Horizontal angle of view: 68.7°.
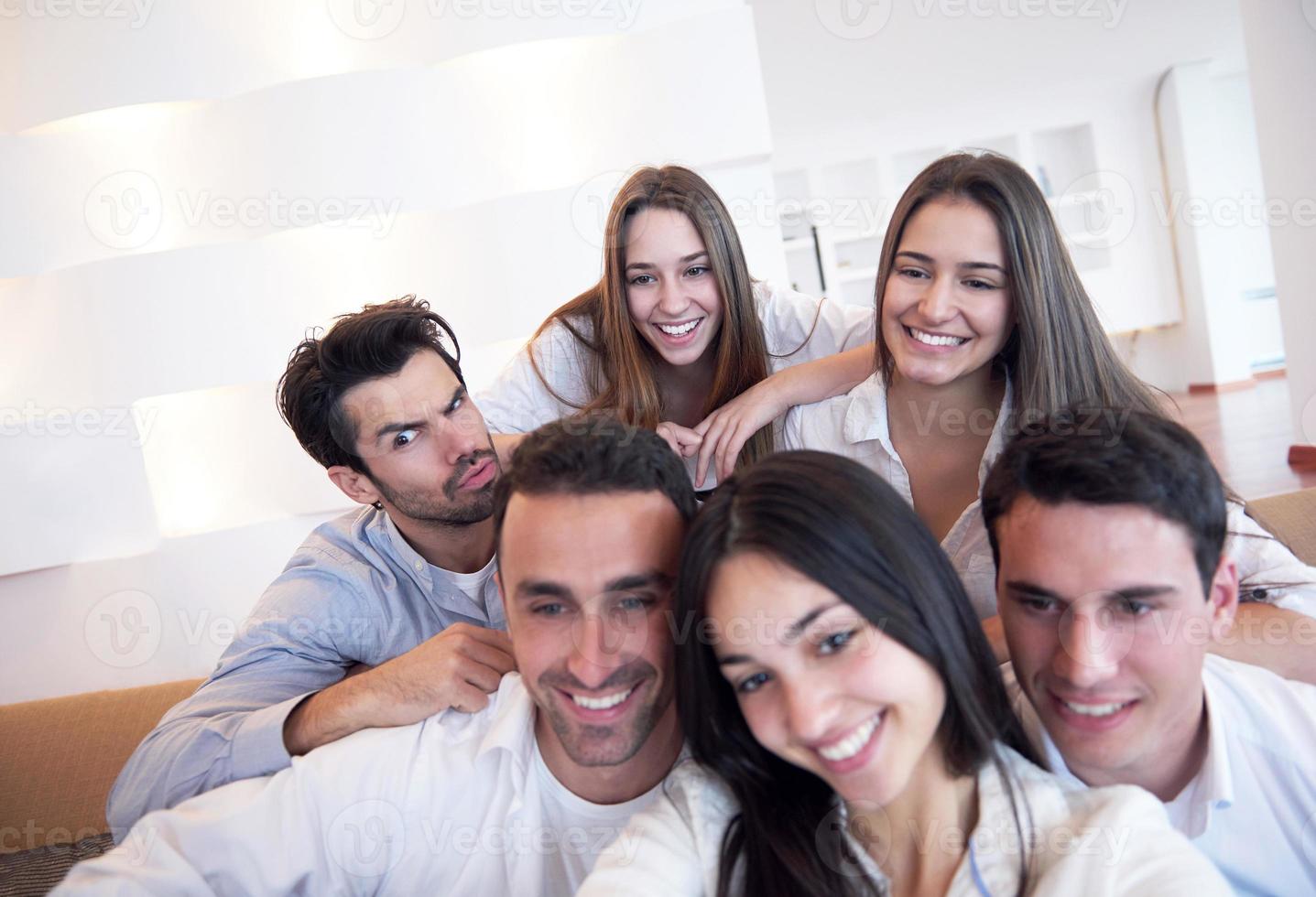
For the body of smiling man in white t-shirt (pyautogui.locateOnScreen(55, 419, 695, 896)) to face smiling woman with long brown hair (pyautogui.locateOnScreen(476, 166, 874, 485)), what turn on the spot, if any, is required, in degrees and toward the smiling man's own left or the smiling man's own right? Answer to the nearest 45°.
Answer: approximately 135° to the smiling man's own left

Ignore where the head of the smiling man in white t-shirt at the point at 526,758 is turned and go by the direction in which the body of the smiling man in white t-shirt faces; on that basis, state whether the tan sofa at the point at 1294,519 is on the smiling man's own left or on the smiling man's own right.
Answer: on the smiling man's own left

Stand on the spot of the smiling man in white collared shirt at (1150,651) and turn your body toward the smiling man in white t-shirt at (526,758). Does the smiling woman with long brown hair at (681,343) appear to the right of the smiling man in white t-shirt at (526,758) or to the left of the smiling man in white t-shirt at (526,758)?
right

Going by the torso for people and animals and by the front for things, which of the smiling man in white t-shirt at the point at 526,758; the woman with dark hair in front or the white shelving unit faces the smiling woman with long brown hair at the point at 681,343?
the white shelving unit

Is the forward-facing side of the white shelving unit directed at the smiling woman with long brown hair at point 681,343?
yes

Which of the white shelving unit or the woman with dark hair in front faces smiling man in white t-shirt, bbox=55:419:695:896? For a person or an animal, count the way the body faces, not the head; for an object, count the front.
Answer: the white shelving unit

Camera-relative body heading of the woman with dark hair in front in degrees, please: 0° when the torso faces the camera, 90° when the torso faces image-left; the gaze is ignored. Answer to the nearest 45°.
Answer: approximately 0°

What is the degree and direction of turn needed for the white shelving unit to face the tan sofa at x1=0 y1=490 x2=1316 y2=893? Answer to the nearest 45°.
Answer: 0° — it already faces it

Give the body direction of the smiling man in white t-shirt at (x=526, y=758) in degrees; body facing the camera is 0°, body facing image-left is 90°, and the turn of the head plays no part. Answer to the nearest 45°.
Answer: approximately 0°

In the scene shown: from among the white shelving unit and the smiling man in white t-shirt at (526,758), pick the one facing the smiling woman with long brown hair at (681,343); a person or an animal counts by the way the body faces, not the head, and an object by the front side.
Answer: the white shelving unit

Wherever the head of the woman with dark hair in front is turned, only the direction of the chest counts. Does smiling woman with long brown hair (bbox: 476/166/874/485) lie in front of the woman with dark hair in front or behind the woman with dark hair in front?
behind

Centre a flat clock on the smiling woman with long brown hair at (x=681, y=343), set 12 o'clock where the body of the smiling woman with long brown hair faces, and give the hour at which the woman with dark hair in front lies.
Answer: The woman with dark hair in front is roughly at 12 o'clock from the smiling woman with long brown hair.
